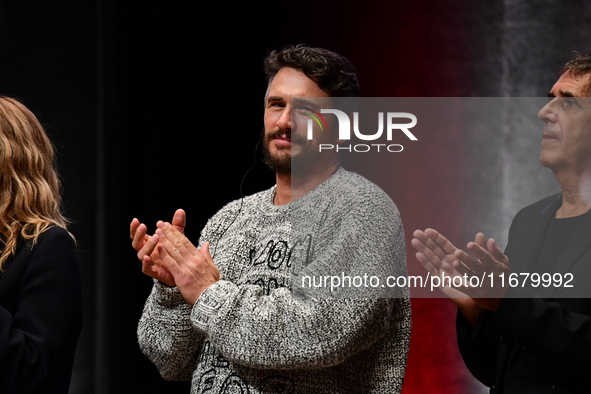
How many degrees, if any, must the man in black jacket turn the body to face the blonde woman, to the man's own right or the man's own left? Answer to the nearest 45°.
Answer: approximately 45° to the man's own right

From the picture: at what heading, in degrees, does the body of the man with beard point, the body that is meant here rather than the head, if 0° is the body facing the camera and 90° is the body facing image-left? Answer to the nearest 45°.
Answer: approximately 45°

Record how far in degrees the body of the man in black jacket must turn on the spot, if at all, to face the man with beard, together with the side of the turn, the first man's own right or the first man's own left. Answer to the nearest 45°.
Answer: approximately 45° to the first man's own right

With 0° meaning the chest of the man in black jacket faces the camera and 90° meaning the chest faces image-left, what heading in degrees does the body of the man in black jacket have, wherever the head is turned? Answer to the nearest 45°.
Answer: approximately 45°

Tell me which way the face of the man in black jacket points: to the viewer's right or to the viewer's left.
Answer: to the viewer's left
